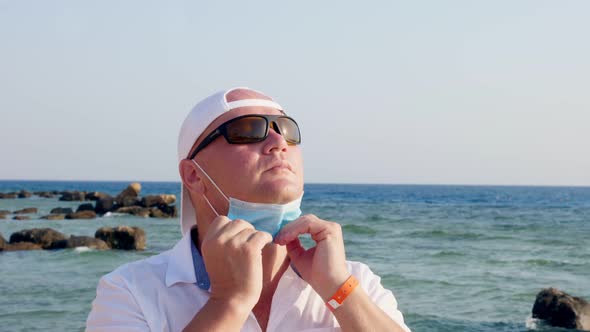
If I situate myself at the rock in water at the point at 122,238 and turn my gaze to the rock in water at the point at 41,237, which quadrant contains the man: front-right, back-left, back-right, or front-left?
back-left

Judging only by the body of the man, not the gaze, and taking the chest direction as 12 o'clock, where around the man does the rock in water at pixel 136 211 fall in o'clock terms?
The rock in water is roughly at 7 o'clock from the man.

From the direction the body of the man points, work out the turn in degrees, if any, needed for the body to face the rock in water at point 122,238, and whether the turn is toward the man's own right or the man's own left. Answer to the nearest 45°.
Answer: approximately 135° to the man's own left

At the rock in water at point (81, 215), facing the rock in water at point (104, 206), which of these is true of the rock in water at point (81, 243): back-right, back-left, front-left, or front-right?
back-right

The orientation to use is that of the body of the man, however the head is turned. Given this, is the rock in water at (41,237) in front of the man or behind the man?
behind

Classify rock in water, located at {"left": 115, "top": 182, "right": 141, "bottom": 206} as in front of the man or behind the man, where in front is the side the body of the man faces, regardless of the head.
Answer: behind

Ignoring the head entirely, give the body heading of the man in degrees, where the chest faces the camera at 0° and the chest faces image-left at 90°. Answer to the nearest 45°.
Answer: approximately 315°

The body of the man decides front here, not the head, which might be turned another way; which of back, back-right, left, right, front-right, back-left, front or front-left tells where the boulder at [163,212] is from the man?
back-left

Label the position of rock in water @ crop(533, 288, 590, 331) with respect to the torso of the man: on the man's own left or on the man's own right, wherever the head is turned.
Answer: on the man's own left

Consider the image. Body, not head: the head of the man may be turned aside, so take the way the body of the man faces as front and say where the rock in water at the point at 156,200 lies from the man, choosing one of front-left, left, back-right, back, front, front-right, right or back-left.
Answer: back-left

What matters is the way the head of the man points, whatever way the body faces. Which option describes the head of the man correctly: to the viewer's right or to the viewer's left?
to the viewer's right

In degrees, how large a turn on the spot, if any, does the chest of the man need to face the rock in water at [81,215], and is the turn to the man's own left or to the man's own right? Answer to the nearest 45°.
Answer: approximately 135° to the man's own left
